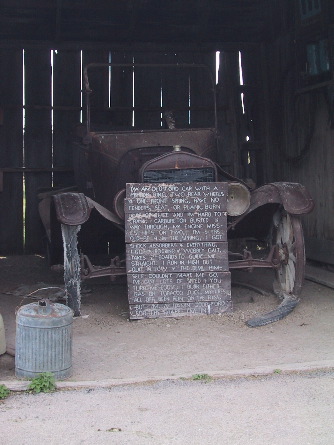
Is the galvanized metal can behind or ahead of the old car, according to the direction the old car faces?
ahead

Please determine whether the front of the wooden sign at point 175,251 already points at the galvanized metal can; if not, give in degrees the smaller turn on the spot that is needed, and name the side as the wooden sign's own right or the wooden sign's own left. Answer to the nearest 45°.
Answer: approximately 45° to the wooden sign's own right

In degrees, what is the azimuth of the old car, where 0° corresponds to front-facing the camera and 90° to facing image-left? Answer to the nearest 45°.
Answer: approximately 0°

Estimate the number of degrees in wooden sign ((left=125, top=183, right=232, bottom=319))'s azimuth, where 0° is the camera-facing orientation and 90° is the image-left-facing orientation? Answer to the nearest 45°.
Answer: approximately 0°
